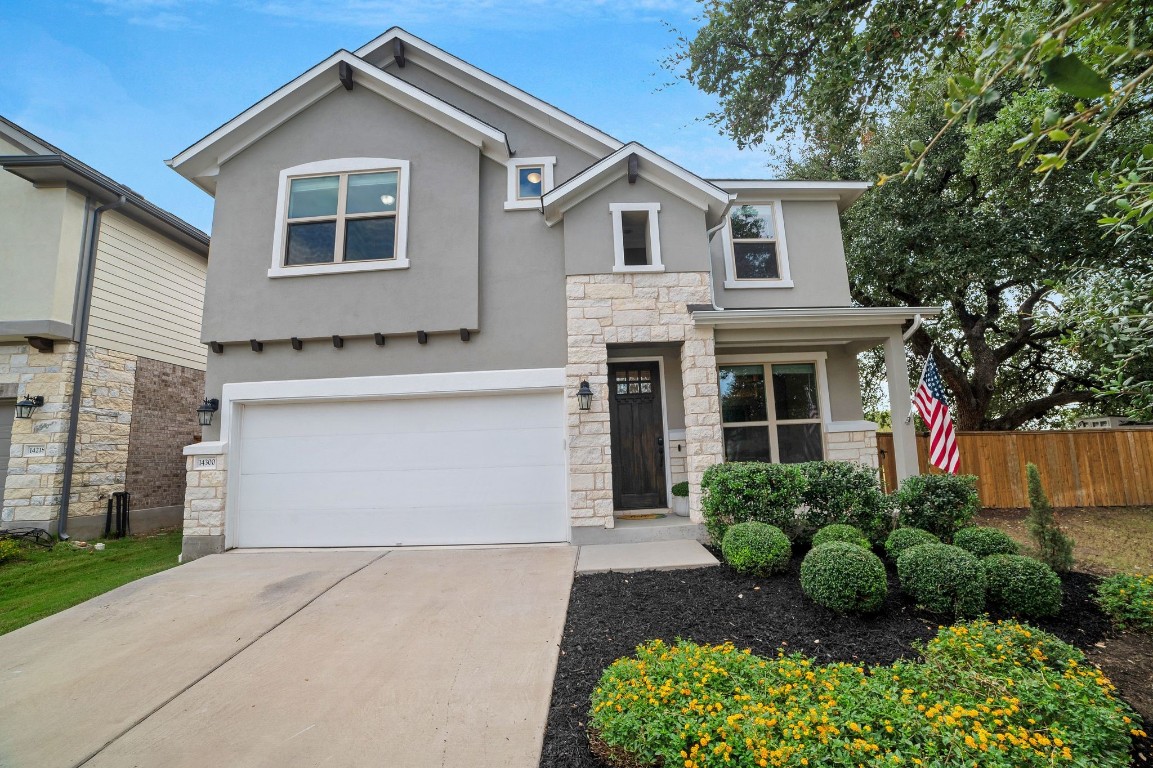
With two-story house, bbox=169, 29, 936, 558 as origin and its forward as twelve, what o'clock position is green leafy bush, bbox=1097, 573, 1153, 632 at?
The green leafy bush is roughly at 10 o'clock from the two-story house.

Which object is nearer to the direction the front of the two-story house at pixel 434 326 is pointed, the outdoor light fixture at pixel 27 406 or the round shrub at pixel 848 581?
the round shrub

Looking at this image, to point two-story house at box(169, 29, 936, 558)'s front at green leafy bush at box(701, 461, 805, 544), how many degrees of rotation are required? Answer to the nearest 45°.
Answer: approximately 90° to its left

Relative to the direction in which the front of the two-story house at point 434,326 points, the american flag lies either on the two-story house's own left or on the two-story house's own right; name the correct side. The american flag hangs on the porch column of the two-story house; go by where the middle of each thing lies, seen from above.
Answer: on the two-story house's own left

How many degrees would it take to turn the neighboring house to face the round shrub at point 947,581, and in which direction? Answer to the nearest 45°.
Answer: approximately 90° to its left

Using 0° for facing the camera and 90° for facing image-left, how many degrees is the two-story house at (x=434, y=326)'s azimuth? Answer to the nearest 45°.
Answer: approximately 0°

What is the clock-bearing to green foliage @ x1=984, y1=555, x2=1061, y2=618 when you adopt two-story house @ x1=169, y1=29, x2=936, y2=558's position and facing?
The green foliage is roughly at 10 o'clock from the two-story house.

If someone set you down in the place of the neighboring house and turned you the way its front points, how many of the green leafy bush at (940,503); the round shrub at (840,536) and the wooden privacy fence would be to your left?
3

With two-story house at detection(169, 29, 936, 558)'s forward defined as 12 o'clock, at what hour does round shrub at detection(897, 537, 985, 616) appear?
The round shrub is roughly at 10 o'clock from the two-story house.

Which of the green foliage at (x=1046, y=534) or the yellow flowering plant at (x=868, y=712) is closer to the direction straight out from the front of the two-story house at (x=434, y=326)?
the yellow flowering plant

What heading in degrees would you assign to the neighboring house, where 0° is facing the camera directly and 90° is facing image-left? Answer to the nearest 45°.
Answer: approximately 45°
